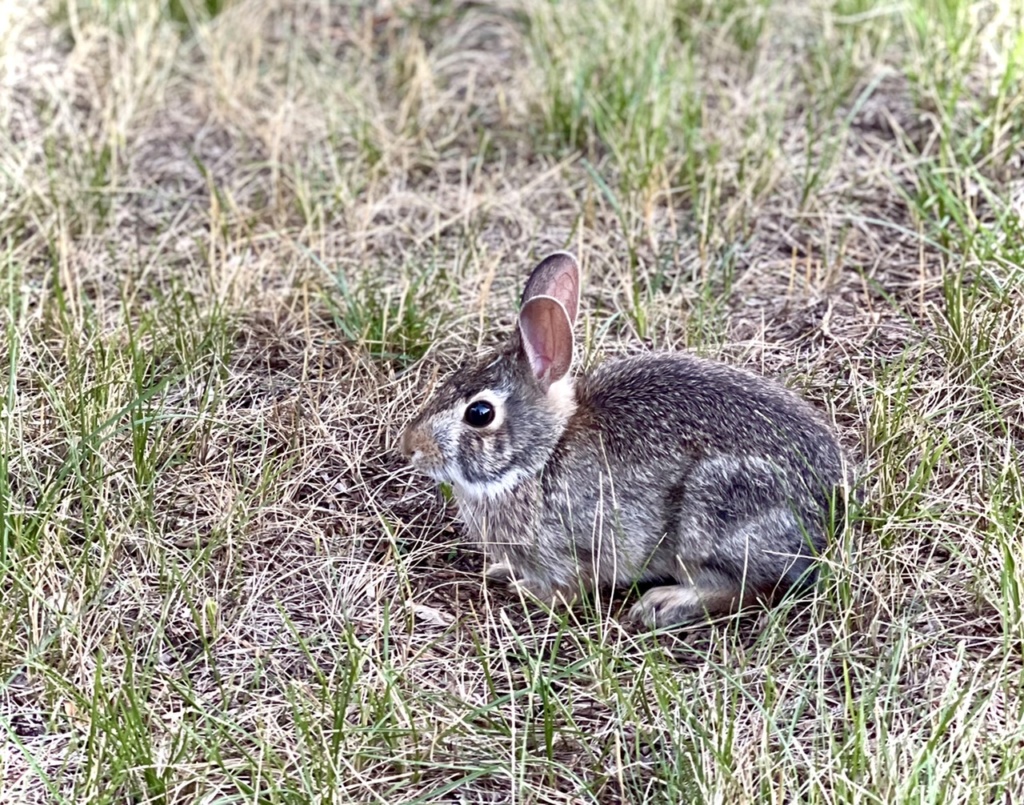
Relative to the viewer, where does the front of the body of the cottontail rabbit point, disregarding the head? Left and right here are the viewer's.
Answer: facing to the left of the viewer
